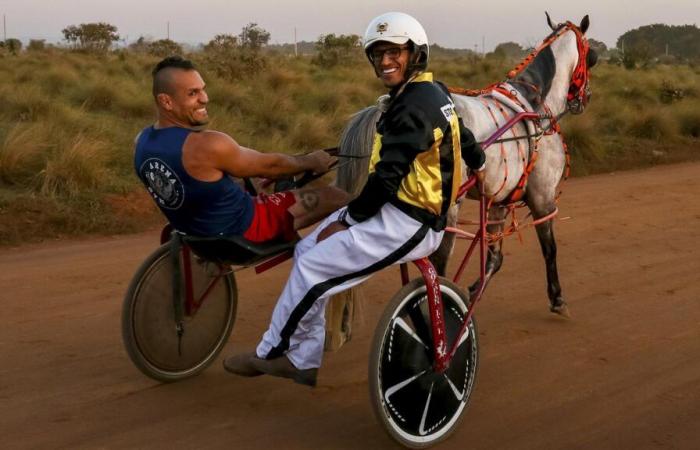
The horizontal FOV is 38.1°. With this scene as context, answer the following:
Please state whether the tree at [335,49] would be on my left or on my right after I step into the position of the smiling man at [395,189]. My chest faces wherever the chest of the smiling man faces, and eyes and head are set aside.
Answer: on my right

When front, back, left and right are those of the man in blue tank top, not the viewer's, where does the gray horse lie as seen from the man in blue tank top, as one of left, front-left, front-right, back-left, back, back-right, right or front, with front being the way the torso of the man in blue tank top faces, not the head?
front

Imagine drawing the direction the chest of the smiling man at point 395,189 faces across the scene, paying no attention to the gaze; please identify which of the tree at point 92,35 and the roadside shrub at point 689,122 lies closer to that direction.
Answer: the tree

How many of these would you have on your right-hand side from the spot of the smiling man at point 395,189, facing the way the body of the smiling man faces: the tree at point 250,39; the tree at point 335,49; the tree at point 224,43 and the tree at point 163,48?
4

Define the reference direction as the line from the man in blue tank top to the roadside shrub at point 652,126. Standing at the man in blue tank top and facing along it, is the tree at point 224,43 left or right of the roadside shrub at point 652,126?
left

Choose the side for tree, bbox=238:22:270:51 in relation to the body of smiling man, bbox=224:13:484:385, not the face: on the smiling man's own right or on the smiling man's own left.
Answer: on the smiling man's own right

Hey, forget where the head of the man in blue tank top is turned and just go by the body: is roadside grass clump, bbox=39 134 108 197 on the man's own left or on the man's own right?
on the man's own left

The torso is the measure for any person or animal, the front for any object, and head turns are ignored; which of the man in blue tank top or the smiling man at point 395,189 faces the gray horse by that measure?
the man in blue tank top

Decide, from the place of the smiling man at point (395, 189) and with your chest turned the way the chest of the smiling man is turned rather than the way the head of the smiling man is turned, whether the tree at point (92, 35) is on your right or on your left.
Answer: on your right

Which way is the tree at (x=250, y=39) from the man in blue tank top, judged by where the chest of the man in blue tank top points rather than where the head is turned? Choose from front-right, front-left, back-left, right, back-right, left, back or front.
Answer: front-left
